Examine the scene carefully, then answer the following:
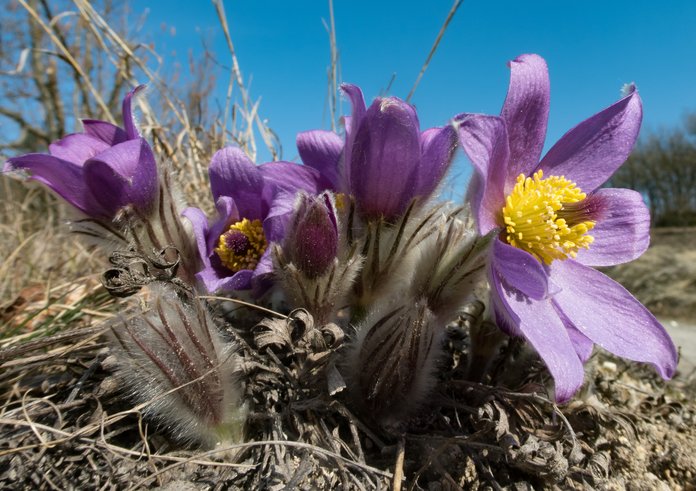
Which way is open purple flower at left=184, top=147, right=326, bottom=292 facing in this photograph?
toward the camera

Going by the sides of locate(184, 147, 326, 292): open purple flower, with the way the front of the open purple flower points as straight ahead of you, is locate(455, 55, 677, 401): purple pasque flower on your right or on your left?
on your left
